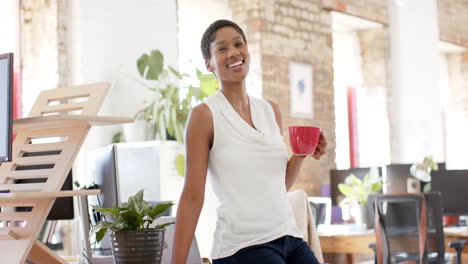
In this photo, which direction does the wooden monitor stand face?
to the viewer's right

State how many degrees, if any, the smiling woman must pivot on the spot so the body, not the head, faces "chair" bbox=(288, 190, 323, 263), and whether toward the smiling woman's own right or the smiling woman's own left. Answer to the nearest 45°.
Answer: approximately 135° to the smiling woman's own left

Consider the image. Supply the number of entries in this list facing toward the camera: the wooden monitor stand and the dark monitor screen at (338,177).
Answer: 1

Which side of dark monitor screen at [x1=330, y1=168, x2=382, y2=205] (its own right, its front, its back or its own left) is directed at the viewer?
front

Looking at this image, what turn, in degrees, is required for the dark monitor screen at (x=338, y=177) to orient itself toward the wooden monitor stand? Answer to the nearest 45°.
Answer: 0° — it already faces it

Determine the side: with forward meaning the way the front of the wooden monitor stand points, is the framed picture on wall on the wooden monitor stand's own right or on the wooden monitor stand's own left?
on the wooden monitor stand's own left

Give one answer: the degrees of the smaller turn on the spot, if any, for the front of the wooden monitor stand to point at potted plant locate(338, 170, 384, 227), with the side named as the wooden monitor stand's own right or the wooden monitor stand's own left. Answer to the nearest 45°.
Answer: approximately 45° to the wooden monitor stand's own left

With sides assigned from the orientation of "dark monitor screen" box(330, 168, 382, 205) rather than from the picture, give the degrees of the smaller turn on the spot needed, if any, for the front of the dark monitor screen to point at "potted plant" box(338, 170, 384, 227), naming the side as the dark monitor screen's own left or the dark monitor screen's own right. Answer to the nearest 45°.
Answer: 0° — it already faces it

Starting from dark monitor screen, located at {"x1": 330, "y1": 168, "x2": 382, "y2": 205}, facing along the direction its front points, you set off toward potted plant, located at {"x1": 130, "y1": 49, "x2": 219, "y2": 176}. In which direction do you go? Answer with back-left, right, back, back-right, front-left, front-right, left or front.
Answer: front-right
